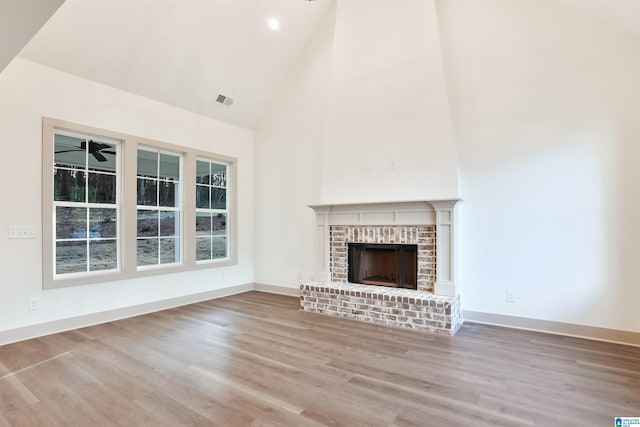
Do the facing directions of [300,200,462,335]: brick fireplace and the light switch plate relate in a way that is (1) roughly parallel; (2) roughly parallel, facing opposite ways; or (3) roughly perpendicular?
roughly perpendicular

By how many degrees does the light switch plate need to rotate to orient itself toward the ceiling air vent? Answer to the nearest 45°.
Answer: approximately 90° to its left

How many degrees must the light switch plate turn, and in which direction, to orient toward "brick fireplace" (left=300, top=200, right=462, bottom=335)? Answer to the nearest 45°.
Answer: approximately 45° to its left

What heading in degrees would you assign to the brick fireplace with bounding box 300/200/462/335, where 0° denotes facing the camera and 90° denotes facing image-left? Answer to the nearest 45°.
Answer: approximately 45°

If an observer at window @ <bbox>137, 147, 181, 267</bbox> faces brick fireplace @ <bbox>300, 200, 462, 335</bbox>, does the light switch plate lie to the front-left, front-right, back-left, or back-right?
back-right

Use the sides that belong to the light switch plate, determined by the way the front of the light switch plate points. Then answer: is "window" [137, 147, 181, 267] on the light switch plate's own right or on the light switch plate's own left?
on the light switch plate's own left

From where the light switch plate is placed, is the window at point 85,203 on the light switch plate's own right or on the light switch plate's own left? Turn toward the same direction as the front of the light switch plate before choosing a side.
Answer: on the light switch plate's own left

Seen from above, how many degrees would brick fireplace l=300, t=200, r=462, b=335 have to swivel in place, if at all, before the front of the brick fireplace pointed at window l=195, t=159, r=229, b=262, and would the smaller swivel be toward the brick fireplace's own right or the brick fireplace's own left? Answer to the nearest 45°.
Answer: approximately 45° to the brick fireplace's own right
